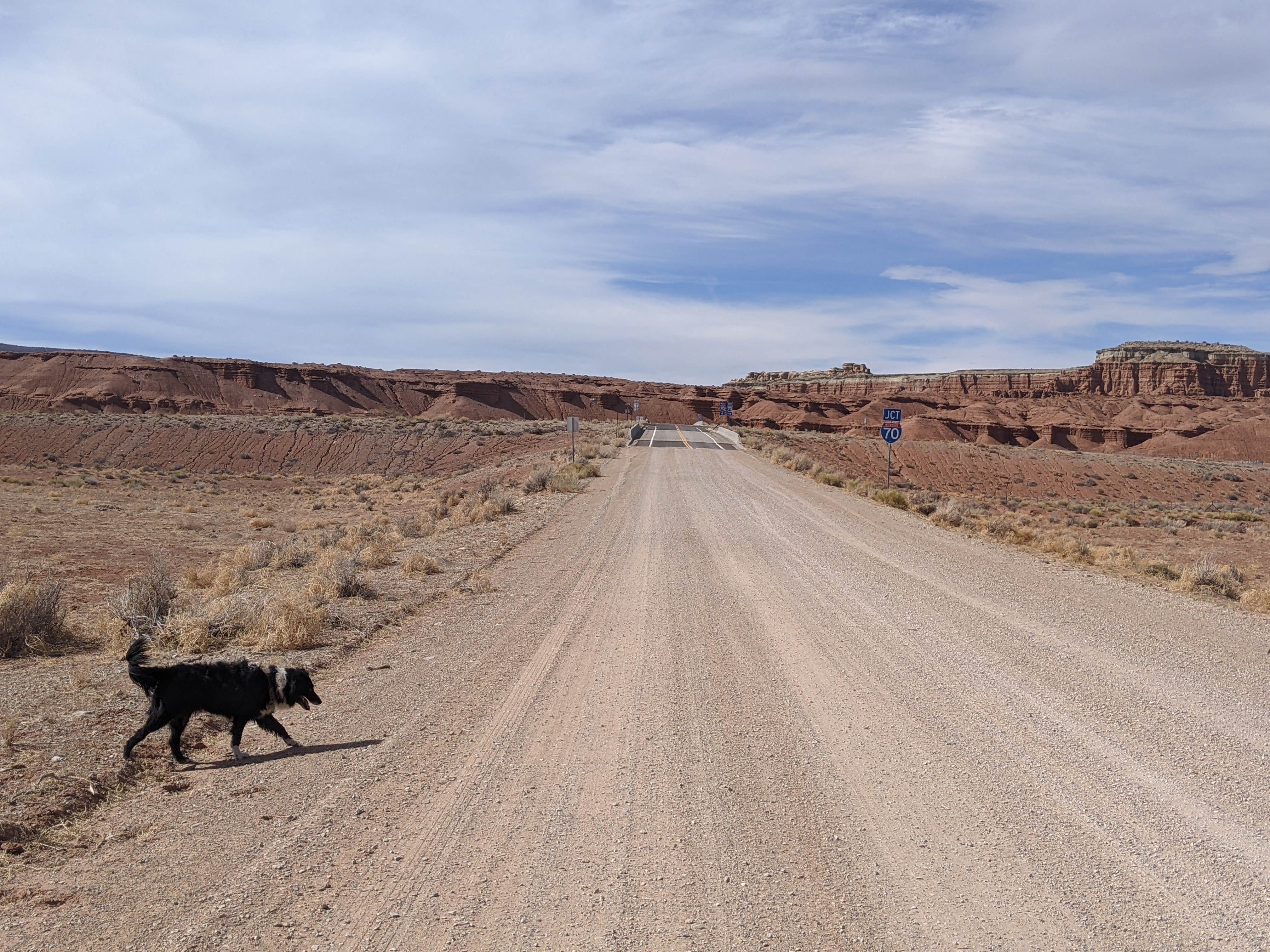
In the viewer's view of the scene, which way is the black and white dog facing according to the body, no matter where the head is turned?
to the viewer's right

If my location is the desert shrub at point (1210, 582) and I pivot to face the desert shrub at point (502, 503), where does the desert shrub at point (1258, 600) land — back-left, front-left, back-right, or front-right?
back-left

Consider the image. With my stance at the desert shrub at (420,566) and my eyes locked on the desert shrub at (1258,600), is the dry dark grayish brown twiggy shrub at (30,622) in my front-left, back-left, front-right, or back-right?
back-right

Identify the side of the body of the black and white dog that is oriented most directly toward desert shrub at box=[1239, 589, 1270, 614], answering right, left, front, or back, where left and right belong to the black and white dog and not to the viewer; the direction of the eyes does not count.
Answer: front

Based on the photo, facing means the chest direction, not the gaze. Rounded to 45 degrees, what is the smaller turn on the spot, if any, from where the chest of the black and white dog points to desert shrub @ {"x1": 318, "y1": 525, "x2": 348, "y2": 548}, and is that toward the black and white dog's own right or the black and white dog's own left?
approximately 90° to the black and white dog's own left

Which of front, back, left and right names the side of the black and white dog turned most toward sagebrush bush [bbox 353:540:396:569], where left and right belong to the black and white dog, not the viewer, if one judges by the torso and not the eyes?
left

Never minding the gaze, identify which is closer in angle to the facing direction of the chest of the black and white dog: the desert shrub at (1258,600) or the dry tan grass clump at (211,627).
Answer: the desert shrub

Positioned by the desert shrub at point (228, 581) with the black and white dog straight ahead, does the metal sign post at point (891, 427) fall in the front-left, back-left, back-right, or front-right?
back-left

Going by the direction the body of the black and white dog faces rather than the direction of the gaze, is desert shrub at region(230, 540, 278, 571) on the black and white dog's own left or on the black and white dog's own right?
on the black and white dog's own left

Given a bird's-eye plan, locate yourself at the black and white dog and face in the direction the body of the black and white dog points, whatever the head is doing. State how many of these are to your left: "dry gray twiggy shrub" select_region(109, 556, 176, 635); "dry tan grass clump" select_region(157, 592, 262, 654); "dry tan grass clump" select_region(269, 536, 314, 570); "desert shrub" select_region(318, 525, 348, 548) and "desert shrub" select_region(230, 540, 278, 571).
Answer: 5

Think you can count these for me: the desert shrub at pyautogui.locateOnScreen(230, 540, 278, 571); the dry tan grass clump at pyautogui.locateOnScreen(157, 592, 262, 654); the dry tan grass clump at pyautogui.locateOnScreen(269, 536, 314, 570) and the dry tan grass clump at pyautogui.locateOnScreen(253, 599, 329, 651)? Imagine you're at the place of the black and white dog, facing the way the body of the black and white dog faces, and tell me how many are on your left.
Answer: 4

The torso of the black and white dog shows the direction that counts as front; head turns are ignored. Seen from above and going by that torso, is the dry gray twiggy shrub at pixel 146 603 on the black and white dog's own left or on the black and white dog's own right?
on the black and white dog's own left

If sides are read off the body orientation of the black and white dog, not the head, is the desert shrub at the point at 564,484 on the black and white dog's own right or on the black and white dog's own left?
on the black and white dog's own left

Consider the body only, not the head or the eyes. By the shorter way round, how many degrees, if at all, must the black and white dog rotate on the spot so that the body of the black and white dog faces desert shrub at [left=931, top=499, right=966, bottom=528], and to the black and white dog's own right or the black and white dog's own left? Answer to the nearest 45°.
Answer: approximately 45° to the black and white dog's own left

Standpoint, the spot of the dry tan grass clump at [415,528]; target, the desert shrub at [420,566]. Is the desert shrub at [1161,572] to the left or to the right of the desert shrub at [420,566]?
left

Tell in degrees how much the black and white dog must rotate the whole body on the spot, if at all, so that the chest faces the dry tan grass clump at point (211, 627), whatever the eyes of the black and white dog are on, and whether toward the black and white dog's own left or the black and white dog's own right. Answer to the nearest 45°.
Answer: approximately 90° to the black and white dog's own left

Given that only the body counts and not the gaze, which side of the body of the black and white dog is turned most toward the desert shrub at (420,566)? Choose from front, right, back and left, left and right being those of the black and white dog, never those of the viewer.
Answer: left
